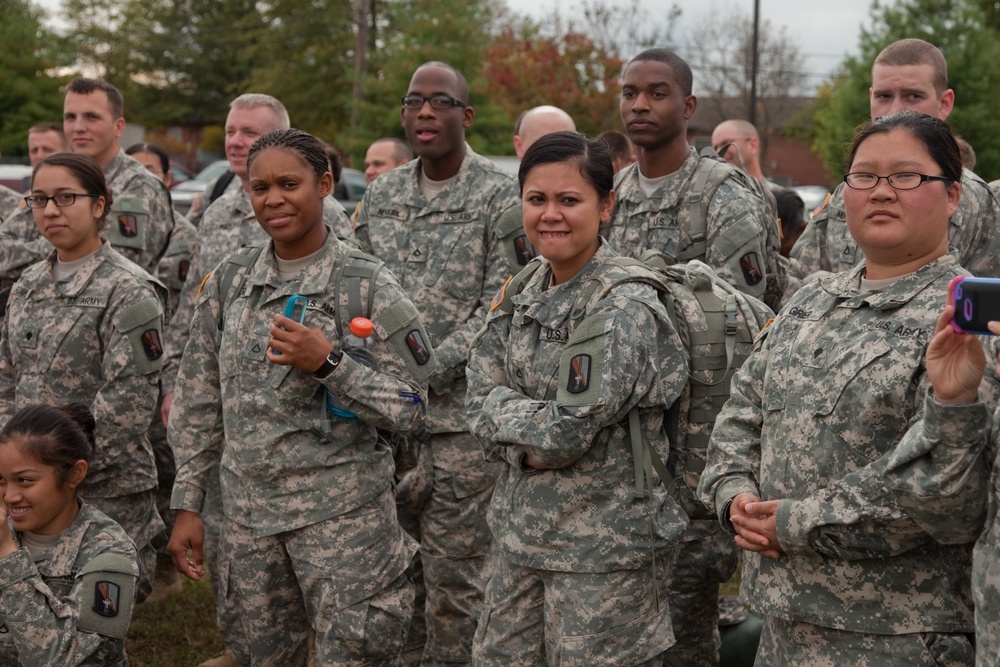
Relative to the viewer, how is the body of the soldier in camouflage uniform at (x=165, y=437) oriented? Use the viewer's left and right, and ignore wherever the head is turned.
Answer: facing the viewer and to the left of the viewer

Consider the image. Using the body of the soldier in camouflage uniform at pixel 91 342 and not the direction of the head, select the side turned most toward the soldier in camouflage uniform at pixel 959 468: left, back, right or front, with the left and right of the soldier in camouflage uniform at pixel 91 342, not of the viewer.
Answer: left

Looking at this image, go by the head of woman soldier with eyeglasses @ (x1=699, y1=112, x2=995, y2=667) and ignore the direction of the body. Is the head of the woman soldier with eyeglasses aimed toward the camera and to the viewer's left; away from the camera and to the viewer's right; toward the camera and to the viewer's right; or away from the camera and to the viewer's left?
toward the camera and to the viewer's left

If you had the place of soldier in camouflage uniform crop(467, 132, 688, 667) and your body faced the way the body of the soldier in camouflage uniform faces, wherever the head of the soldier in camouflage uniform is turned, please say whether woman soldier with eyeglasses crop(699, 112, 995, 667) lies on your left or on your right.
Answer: on your left

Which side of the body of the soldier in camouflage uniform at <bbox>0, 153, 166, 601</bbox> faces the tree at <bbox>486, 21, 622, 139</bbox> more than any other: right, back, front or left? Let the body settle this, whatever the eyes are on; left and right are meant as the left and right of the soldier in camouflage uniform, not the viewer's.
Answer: back

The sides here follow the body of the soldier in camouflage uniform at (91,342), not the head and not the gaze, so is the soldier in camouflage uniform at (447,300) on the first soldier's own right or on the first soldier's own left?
on the first soldier's own left

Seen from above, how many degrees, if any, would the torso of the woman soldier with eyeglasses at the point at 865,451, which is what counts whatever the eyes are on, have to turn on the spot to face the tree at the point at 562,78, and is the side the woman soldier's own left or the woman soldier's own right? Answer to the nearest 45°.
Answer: approximately 135° to the woman soldier's own right

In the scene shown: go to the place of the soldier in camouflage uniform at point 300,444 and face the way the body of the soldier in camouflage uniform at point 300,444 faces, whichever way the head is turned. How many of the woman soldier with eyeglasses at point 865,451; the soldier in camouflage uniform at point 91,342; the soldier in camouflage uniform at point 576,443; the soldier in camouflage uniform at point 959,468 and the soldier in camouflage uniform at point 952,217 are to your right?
1

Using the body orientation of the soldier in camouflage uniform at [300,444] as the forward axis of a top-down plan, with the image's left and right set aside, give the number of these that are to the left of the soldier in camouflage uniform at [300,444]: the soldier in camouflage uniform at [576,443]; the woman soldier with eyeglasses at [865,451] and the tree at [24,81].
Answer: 2

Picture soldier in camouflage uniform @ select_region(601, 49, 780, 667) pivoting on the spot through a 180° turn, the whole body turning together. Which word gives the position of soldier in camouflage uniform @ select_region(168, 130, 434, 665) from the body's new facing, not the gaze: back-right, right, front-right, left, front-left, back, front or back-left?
back

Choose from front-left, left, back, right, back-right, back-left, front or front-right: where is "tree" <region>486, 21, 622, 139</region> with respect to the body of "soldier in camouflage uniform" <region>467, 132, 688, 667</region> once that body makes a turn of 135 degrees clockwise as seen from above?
front

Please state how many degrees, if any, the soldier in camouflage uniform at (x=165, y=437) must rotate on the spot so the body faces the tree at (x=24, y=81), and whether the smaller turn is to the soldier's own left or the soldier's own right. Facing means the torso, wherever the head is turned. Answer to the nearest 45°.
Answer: approximately 135° to the soldier's own right

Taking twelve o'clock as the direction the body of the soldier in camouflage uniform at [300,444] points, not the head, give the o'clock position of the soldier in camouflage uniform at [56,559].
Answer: the soldier in camouflage uniform at [56,559] is roughly at 2 o'clock from the soldier in camouflage uniform at [300,444].

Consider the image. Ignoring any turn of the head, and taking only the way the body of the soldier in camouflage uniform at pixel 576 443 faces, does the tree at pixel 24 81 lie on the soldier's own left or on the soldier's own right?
on the soldier's own right

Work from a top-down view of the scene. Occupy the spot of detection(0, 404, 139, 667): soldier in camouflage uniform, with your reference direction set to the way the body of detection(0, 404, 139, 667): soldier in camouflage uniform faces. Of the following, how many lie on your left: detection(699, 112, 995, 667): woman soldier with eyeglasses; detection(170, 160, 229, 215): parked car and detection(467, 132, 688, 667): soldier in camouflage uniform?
2

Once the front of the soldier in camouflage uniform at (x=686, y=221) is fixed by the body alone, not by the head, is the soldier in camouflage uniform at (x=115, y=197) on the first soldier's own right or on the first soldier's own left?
on the first soldier's own right

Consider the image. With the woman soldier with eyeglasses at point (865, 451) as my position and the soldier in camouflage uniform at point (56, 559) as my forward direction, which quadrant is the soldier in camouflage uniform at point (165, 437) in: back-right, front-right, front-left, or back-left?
front-right

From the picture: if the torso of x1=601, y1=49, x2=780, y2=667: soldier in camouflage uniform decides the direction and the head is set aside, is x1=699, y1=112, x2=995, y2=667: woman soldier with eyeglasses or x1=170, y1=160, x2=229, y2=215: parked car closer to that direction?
the woman soldier with eyeglasses
